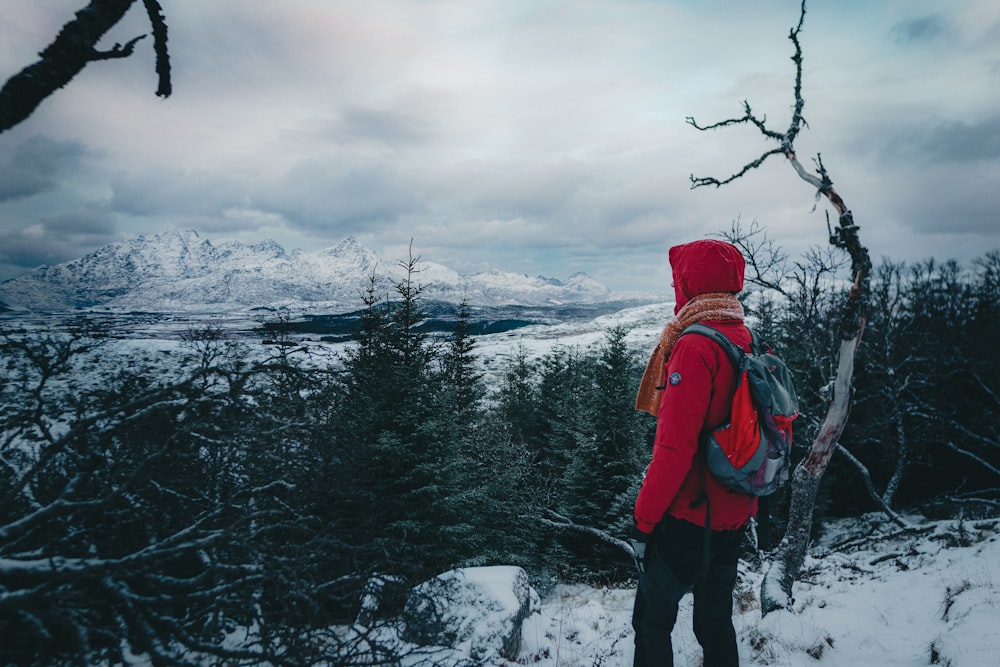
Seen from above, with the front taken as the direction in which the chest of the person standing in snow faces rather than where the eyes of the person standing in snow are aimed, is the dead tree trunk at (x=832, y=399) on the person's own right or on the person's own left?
on the person's own right

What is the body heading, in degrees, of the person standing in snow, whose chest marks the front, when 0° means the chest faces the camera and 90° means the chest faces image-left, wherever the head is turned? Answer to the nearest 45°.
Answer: approximately 135°

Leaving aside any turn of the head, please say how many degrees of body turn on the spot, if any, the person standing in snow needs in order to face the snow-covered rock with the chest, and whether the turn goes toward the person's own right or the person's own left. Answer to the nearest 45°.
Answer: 0° — they already face it

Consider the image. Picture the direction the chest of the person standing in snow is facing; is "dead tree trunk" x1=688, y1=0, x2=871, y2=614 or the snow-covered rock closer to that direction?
the snow-covered rock

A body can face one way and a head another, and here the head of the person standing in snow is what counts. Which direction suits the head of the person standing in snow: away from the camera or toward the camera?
away from the camera
